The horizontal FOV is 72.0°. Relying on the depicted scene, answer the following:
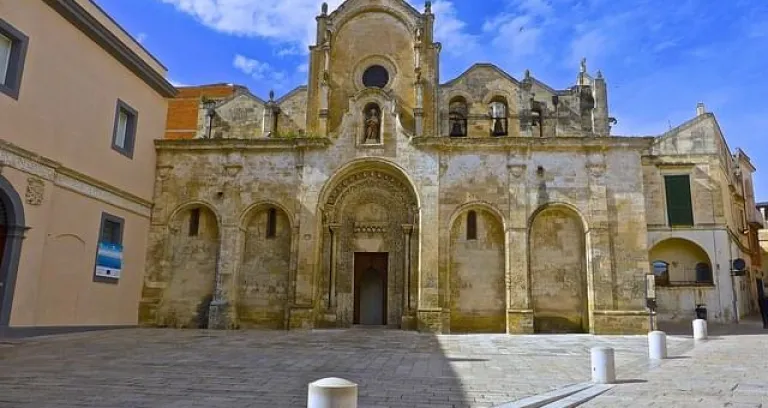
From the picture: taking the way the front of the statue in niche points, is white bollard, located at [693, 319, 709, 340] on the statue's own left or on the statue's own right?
on the statue's own left

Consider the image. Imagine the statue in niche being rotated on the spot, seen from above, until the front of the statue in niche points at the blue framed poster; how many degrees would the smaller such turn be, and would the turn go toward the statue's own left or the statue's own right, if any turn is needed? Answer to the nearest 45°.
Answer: approximately 90° to the statue's own right

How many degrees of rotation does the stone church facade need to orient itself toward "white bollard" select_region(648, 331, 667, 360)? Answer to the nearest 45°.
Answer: approximately 45° to its left

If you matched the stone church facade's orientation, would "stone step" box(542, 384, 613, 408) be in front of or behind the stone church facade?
in front

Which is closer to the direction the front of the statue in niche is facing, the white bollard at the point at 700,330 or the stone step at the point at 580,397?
the stone step

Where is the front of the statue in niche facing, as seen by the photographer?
facing the viewer

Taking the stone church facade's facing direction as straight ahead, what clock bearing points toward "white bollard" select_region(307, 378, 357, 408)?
The white bollard is roughly at 12 o'clock from the stone church facade.

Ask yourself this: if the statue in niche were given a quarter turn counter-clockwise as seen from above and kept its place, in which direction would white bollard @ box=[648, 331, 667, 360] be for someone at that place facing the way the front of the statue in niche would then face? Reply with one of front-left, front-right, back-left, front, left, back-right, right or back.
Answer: front-right

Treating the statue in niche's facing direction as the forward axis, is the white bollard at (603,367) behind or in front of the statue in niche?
in front

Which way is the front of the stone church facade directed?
toward the camera
